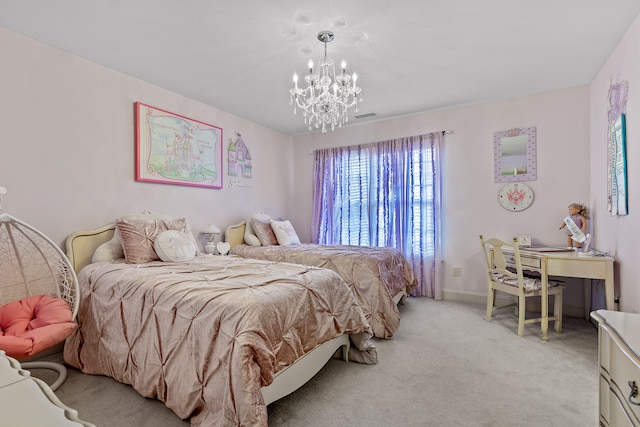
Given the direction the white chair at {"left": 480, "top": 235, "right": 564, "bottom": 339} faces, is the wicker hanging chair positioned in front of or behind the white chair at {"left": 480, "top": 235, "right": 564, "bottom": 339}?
behind

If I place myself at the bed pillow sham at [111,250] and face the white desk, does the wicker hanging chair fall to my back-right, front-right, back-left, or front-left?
back-right

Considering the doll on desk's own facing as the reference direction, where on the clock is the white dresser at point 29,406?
The white dresser is roughly at 11 o'clock from the doll on desk.

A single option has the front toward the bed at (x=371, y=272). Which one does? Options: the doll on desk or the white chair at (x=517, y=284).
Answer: the doll on desk

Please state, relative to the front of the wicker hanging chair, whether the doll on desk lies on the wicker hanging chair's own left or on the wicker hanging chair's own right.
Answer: on the wicker hanging chair's own left

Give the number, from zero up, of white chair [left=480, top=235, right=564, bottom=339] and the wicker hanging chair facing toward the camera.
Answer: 1

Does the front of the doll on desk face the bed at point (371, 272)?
yes

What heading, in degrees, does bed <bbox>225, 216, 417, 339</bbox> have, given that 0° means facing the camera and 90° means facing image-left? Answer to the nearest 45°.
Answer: approximately 315°

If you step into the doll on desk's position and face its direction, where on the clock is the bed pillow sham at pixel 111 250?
The bed pillow sham is roughly at 12 o'clock from the doll on desk.
